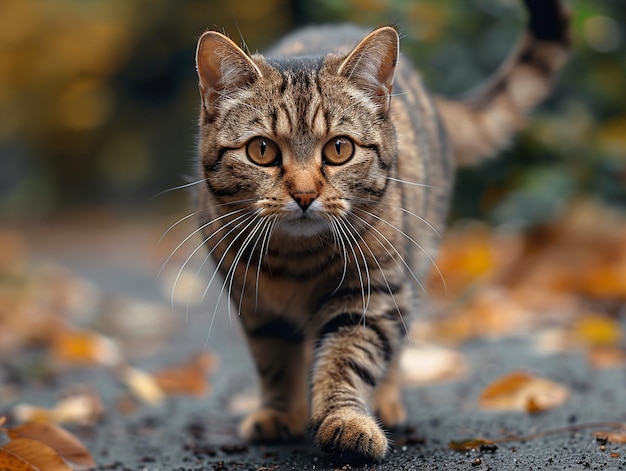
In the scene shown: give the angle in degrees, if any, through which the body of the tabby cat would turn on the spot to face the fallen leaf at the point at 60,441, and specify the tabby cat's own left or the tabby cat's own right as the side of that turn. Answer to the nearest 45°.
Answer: approximately 90° to the tabby cat's own right

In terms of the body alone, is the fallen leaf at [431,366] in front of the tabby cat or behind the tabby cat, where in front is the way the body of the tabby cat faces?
behind

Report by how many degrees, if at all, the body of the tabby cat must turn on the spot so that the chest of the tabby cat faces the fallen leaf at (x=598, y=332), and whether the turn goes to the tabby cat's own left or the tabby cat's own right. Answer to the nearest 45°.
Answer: approximately 135° to the tabby cat's own left

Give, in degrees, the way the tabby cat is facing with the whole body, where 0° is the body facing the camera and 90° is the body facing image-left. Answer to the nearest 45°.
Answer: approximately 0°

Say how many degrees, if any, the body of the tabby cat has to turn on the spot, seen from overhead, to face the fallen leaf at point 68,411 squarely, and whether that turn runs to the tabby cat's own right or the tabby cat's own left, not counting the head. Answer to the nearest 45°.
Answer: approximately 135° to the tabby cat's own right

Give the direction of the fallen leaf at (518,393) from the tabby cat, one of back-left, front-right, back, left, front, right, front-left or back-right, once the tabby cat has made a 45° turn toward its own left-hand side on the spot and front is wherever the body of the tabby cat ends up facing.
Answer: left
